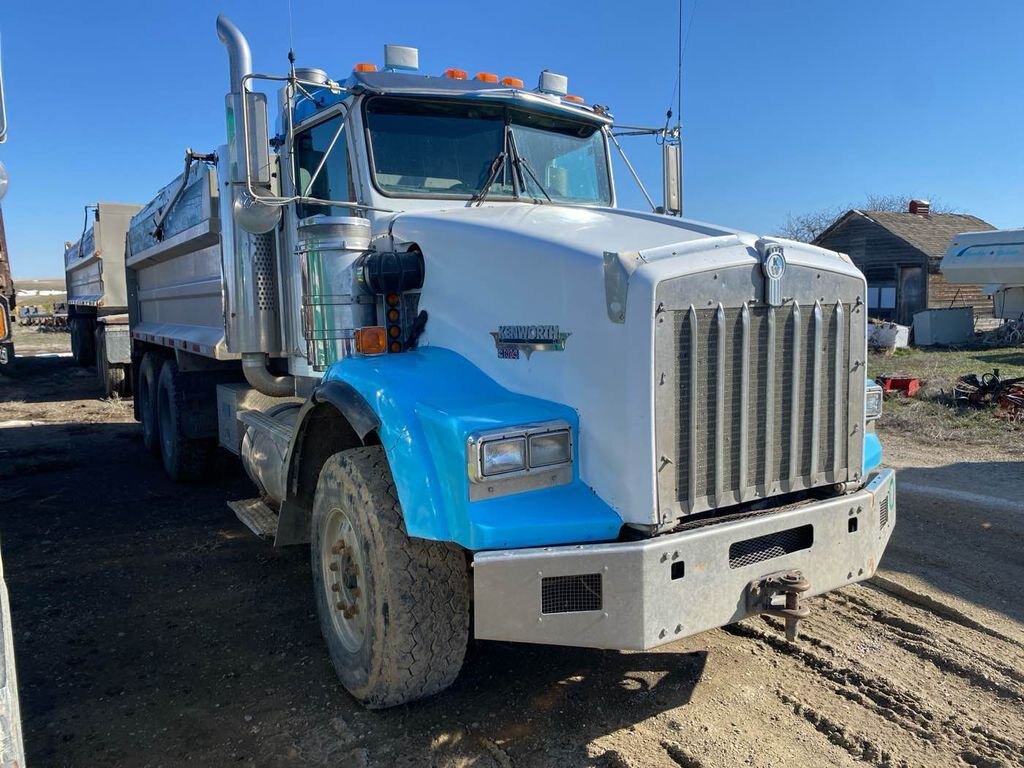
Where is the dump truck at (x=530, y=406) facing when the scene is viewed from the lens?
facing the viewer and to the right of the viewer

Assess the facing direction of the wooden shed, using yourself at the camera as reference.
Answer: facing the viewer and to the left of the viewer

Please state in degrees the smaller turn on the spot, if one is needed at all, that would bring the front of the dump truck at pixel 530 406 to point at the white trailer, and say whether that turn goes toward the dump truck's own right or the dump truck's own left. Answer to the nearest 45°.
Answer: approximately 90° to the dump truck's own left

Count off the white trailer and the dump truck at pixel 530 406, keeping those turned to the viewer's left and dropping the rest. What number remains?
1

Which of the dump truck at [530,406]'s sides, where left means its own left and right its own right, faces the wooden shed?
left

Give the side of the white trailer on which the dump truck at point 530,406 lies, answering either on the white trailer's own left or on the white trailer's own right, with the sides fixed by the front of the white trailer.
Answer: on the white trailer's own left

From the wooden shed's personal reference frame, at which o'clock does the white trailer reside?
The white trailer is roughly at 10 o'clock from the wooden shed.

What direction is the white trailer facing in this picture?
to the viewer's left

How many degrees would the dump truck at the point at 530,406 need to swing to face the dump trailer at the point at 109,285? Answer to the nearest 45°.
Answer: approximately 180°

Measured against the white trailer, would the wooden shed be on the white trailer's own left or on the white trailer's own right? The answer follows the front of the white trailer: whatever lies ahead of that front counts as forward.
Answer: on the white trailer's own right
